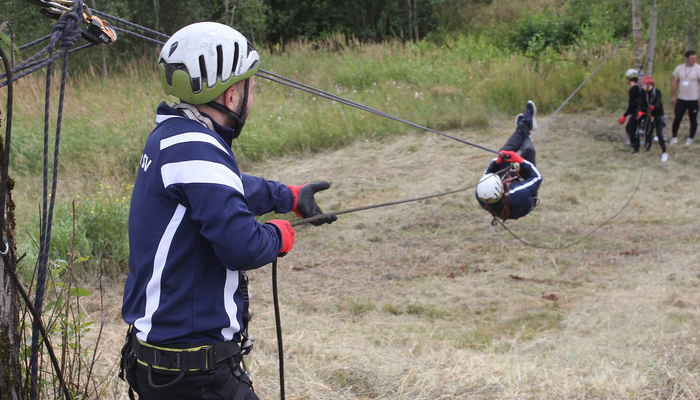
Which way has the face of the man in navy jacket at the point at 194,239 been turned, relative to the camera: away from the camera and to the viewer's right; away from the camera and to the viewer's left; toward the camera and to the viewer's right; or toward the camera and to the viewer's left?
away from the camera and to the viewer's right

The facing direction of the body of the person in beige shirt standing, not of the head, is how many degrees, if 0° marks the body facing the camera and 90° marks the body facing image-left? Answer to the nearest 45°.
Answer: approximately 0°

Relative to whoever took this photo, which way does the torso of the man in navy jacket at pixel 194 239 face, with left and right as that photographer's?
facing away from the viewer and to the right of the viewer

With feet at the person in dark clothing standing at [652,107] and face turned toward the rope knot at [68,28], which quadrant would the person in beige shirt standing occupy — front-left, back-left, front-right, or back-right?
back-left

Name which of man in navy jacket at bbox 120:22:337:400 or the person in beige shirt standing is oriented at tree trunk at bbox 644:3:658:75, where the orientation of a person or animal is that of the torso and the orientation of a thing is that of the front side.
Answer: the man in navy jacket

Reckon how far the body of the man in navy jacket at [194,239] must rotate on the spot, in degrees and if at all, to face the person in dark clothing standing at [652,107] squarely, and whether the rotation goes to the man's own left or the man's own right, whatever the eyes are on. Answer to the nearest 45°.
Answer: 0° — they already face them

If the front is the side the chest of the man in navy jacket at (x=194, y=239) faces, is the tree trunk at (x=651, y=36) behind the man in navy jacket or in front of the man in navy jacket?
in front

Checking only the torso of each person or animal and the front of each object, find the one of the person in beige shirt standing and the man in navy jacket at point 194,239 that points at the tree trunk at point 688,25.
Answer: the man in navy jacket

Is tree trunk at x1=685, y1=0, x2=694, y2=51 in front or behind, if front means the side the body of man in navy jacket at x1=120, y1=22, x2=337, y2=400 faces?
in front

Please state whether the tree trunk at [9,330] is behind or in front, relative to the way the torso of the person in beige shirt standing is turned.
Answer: in front

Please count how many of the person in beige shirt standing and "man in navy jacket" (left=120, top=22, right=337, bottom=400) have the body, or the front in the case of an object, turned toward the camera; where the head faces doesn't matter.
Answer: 1

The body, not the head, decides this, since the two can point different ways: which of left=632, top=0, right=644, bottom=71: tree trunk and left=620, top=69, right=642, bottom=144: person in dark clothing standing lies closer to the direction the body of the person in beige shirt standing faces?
the person in dark clothing standing

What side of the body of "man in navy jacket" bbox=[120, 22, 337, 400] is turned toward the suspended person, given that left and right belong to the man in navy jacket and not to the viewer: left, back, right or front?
front
